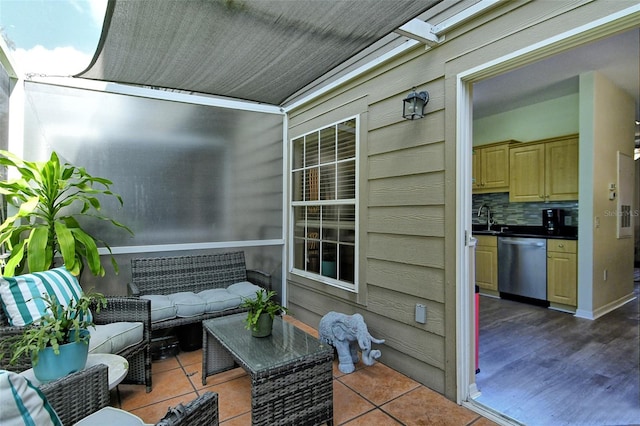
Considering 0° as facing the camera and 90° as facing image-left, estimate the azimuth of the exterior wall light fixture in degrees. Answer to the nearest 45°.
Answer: approximately 45°

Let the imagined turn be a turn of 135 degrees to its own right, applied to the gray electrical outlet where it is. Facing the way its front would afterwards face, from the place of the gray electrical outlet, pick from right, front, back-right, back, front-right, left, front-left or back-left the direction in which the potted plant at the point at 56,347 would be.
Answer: back-left

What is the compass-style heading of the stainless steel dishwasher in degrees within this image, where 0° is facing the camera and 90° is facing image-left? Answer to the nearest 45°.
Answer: approximately 45°

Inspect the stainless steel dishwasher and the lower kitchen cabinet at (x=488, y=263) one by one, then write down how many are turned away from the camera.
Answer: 0

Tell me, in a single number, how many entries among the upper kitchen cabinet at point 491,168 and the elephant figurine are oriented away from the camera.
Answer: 0

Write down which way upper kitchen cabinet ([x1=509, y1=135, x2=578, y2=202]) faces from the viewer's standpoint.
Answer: facing the viewer and to the left of the viewer

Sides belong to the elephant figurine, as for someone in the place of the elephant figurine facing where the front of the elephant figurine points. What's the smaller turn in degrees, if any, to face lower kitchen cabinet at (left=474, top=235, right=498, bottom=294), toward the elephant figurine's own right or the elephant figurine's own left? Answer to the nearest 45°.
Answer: approximately 90° to the elephant figurine's own left

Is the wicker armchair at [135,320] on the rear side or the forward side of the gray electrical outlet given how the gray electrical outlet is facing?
on the forward side

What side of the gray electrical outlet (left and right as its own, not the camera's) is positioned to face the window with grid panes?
right

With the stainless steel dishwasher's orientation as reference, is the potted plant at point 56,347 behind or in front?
in front

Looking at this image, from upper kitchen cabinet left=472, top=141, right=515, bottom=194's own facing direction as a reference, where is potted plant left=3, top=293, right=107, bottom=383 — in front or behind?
in front

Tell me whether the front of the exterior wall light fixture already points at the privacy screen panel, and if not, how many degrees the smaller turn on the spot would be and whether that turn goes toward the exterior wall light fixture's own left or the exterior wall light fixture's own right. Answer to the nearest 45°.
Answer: approximately 45° to the exterior wall light fixture's own right
